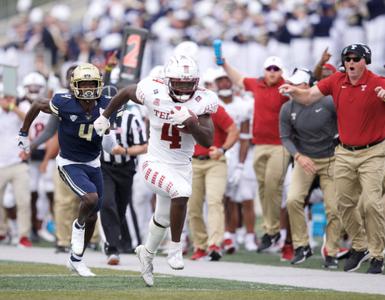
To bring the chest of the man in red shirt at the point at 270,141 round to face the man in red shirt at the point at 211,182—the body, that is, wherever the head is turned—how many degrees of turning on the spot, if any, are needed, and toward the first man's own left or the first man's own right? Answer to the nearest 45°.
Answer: approximately 90° to the first man's own right

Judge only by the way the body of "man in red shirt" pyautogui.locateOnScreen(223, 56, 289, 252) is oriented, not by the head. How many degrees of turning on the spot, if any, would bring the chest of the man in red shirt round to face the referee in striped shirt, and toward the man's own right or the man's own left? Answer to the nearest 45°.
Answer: approximately 90° to the man's own right

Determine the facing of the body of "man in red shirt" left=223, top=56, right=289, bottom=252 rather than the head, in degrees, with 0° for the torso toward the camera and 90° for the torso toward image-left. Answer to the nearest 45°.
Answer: approximately 0°

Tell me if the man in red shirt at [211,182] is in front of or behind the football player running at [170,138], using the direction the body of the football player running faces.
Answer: behind

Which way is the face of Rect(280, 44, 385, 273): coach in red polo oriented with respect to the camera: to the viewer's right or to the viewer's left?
to the viewer's left

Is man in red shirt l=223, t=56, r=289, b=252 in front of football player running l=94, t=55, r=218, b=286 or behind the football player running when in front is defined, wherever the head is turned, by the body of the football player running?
behind
